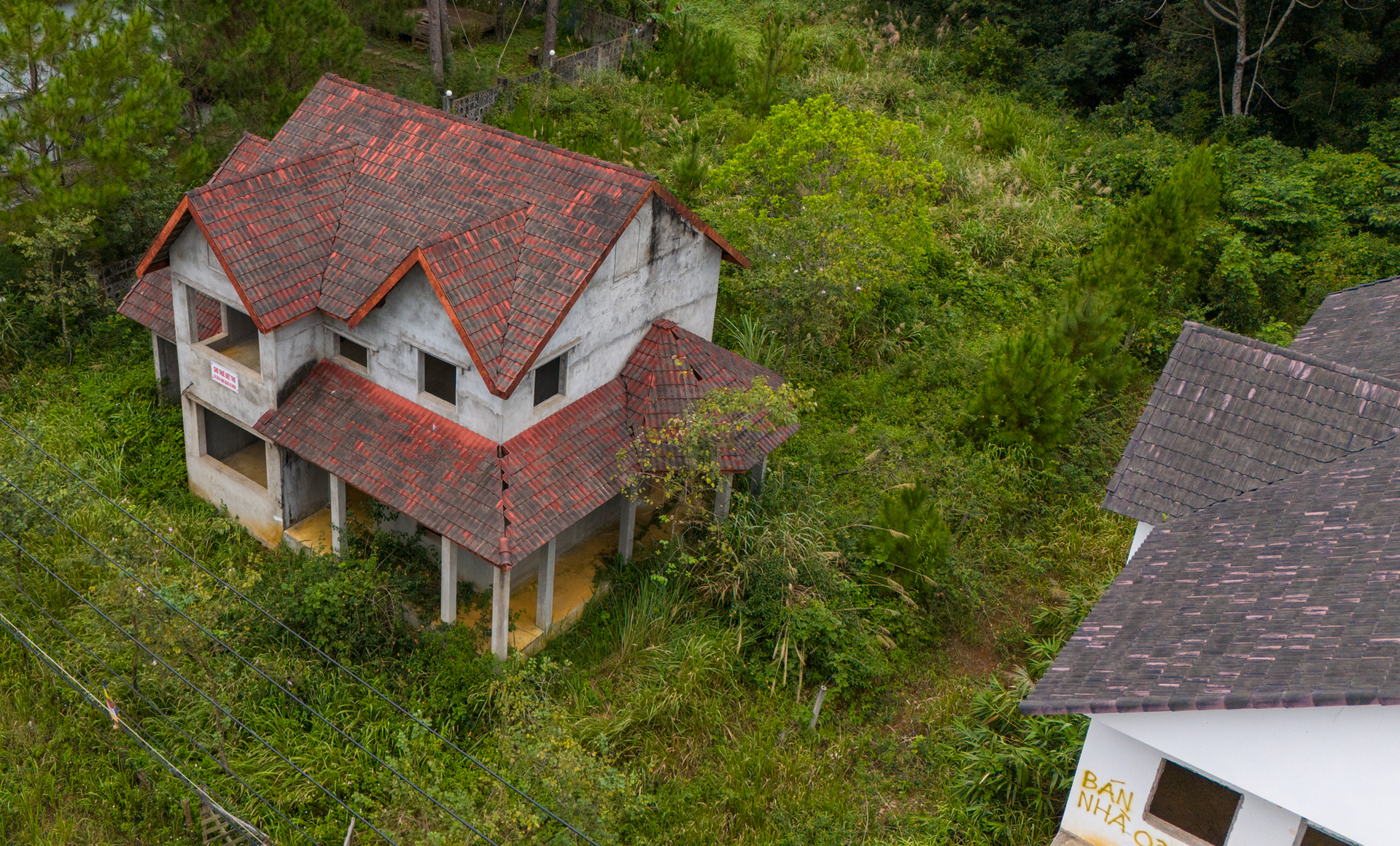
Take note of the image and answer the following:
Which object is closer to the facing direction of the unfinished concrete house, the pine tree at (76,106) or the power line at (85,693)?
the power line

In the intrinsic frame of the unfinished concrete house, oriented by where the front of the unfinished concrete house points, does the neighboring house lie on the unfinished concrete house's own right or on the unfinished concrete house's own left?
on the unfinished concrete house's own left

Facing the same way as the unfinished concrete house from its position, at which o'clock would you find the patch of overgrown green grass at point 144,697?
The patch of overgrown green grass is roughly at 12 o'clock from the unfinished concrete house.

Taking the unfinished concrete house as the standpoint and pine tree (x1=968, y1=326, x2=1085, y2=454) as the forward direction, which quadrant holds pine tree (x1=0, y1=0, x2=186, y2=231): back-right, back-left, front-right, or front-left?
back-left

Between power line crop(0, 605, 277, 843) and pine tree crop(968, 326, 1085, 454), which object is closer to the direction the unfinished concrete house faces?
the power line

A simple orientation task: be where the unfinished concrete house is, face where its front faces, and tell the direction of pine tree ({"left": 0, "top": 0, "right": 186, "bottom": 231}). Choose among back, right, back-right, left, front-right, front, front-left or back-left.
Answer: right

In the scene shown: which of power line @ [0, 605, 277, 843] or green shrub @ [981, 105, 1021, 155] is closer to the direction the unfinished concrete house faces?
the power line

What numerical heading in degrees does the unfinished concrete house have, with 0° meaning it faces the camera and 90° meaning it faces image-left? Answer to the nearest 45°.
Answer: approximately 45°

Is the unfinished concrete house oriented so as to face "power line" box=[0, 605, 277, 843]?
yes

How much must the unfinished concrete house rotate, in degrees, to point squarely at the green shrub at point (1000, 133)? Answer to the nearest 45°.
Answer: approximately 180°
